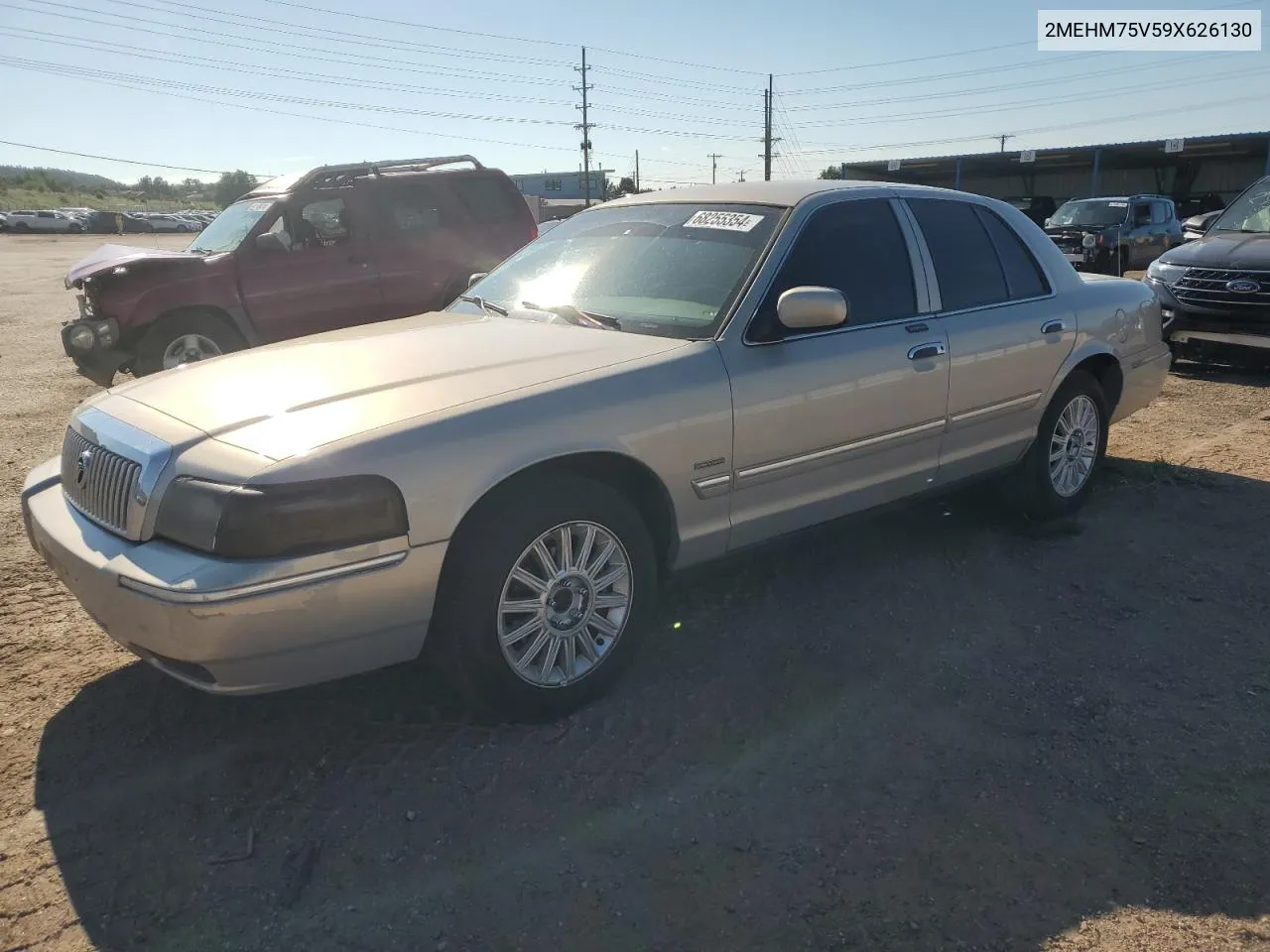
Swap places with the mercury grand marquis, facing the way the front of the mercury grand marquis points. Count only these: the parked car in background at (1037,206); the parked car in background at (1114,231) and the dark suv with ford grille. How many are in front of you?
0

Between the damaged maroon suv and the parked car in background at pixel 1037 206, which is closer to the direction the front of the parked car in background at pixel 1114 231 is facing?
the damaged maroon suv

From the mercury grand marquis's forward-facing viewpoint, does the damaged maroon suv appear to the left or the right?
on its right

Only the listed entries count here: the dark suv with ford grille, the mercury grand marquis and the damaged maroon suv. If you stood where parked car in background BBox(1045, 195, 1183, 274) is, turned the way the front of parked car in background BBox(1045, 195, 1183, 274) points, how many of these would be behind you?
0

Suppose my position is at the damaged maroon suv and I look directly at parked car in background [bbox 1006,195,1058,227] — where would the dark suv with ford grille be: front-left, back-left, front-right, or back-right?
front-right

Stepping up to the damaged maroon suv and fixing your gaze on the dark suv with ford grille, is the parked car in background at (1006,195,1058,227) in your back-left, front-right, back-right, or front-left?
front-left

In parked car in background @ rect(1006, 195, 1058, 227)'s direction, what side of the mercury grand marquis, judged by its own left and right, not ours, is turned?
back

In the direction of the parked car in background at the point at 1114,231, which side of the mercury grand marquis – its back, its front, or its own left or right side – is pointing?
back

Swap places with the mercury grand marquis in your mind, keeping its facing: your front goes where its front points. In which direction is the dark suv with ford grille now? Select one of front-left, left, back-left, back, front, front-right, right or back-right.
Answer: back

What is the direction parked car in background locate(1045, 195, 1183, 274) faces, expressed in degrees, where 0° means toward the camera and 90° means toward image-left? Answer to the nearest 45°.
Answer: approximately 45°

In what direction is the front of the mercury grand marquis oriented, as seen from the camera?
facing the viewer and to the left of the viewer

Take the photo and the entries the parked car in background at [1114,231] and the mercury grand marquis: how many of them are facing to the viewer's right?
0

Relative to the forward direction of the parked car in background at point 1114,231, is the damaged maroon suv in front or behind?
in front

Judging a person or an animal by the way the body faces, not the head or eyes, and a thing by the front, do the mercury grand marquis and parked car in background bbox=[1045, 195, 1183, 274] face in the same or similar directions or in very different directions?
same or similar directions
